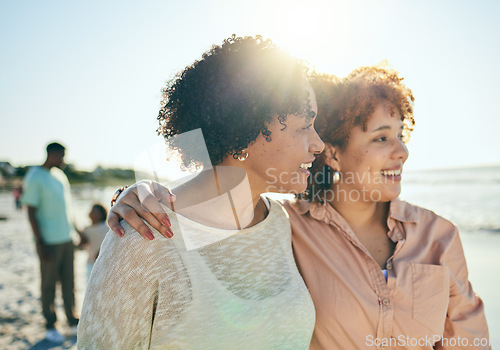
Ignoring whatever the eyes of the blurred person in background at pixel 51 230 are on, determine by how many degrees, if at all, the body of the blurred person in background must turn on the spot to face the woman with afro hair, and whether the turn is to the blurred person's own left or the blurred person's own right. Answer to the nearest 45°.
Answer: approximately 45° to the blurred person's own right

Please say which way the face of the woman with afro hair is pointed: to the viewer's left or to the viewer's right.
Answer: to the viewer's right

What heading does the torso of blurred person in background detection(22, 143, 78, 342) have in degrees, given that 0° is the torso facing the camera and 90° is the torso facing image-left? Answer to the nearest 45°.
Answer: approximately 315°

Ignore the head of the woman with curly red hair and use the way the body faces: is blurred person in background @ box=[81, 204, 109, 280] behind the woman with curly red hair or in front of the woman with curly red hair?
behind

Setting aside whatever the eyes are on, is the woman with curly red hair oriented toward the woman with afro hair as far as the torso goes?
no

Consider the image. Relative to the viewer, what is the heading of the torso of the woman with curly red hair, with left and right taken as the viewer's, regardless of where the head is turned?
facing the viewer and to the right of the viewer

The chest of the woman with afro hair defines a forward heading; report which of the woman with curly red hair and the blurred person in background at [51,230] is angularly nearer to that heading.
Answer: the woman with curly red hair

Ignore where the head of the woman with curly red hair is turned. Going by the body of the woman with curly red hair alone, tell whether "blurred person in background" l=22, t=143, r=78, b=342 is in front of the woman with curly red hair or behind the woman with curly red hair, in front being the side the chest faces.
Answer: behind
